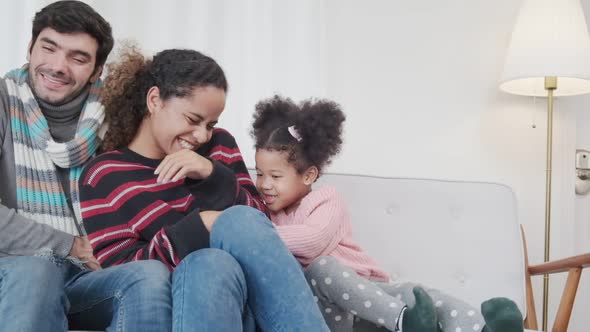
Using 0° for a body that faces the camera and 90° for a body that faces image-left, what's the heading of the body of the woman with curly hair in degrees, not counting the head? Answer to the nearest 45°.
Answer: approximately 315°

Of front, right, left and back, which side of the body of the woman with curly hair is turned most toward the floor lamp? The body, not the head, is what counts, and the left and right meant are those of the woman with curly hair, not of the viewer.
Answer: left
